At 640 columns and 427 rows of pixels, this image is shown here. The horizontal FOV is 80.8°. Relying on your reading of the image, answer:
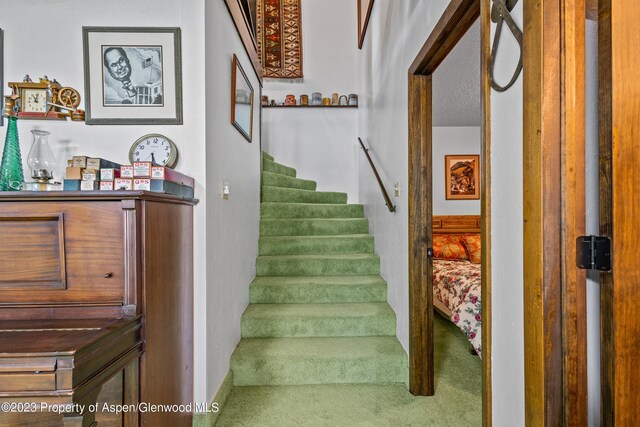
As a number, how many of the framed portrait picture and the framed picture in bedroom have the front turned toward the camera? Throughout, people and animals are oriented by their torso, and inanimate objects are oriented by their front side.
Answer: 2

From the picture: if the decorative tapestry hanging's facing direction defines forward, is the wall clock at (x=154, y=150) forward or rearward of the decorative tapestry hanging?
forward

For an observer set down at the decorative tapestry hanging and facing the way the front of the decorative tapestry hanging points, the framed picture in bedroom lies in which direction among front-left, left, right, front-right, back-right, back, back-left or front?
left

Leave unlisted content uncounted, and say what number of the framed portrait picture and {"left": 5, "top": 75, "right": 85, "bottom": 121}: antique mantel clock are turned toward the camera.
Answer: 2

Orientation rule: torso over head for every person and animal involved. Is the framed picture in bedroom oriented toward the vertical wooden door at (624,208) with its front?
yes

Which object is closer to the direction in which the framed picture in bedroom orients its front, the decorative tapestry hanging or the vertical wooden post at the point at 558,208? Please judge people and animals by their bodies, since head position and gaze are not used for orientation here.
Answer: the vertical wooden post

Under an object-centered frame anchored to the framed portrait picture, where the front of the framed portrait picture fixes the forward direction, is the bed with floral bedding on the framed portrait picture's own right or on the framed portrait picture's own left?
on the framed portrait picture's own left

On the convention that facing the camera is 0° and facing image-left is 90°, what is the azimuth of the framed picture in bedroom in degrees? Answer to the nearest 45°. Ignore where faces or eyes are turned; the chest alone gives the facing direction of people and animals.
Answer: approximately 0°
